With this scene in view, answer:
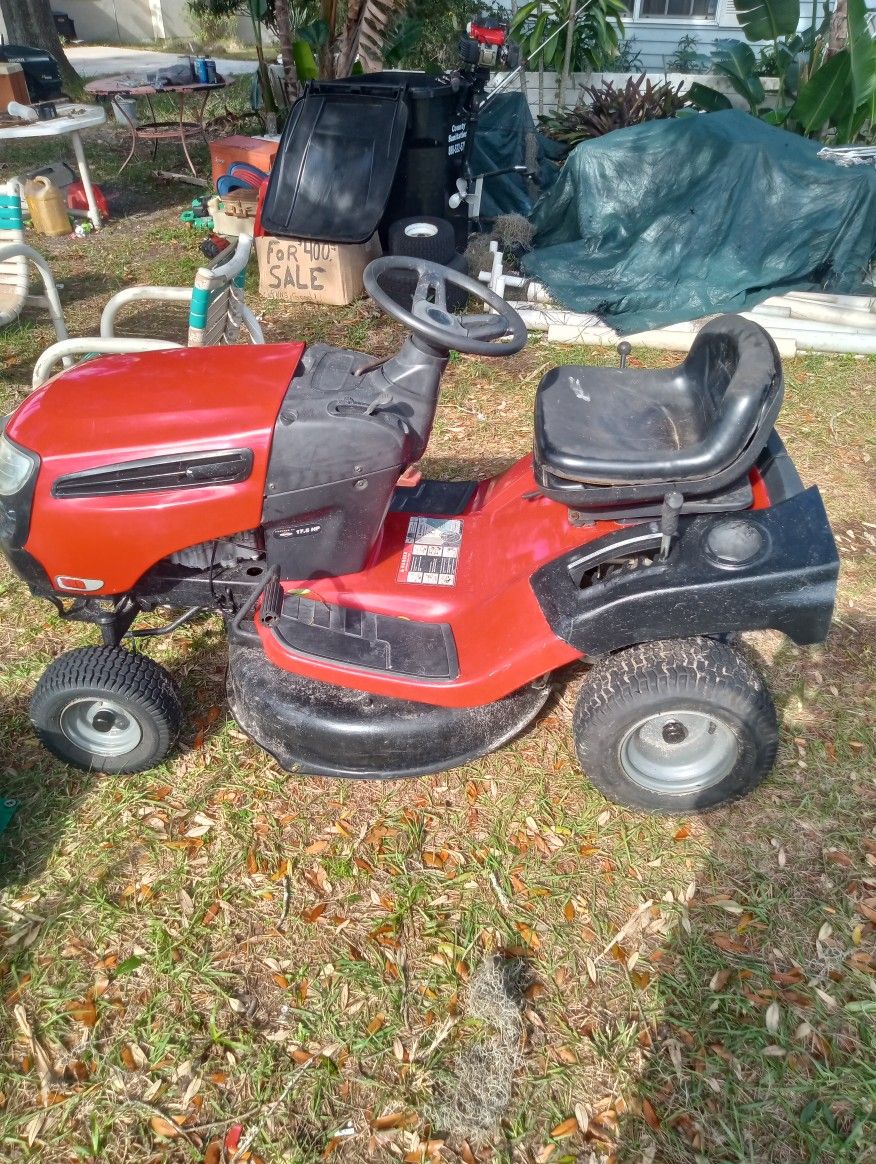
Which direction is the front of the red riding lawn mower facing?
to the viewer's left

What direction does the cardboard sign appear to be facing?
toward the camera

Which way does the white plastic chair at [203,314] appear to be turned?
to the viewer's left

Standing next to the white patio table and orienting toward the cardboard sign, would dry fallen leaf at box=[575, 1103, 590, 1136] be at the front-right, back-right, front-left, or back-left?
front-right

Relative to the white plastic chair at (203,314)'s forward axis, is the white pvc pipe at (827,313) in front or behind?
behind

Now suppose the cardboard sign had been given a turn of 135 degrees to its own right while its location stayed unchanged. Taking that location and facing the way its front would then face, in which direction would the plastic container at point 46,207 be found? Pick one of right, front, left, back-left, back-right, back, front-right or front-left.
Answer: front

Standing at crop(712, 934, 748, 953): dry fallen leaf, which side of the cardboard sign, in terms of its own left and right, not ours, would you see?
front

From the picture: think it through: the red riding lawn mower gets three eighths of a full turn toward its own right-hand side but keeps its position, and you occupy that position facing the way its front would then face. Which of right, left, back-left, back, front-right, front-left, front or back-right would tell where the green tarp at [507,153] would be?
front-left

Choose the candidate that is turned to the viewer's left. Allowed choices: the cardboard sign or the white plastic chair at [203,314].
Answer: the white plastic chair

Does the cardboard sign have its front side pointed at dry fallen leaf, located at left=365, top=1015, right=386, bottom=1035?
yes

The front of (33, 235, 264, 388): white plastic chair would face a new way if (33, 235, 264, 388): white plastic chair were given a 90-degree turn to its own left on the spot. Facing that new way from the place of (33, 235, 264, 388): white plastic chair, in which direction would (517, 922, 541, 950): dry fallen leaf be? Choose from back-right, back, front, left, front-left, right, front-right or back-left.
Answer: front

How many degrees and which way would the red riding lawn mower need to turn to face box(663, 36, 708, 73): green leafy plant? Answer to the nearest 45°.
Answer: approximately 90° to its right

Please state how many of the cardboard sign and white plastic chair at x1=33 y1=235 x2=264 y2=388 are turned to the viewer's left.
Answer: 1

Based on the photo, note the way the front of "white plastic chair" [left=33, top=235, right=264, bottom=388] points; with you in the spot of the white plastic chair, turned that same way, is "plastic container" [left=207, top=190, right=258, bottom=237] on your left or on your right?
on your right

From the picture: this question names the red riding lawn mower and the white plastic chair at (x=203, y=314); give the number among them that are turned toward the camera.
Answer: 0

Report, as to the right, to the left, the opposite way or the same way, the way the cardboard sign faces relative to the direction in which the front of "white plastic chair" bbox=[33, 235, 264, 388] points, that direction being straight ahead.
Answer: to the left

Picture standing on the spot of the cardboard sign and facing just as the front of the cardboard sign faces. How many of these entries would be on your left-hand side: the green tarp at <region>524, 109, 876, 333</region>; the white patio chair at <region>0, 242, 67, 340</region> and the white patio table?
1

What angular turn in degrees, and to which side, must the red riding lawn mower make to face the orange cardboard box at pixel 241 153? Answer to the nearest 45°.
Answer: approximately 90° to its right

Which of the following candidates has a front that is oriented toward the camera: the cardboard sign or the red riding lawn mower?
the cardboard sign

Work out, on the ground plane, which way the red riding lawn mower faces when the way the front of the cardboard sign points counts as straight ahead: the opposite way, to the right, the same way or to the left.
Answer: to the right

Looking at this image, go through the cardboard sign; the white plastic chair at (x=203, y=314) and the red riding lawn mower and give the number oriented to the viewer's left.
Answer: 2

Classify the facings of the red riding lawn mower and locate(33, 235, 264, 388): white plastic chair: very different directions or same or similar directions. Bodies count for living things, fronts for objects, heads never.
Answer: same or similar directions
